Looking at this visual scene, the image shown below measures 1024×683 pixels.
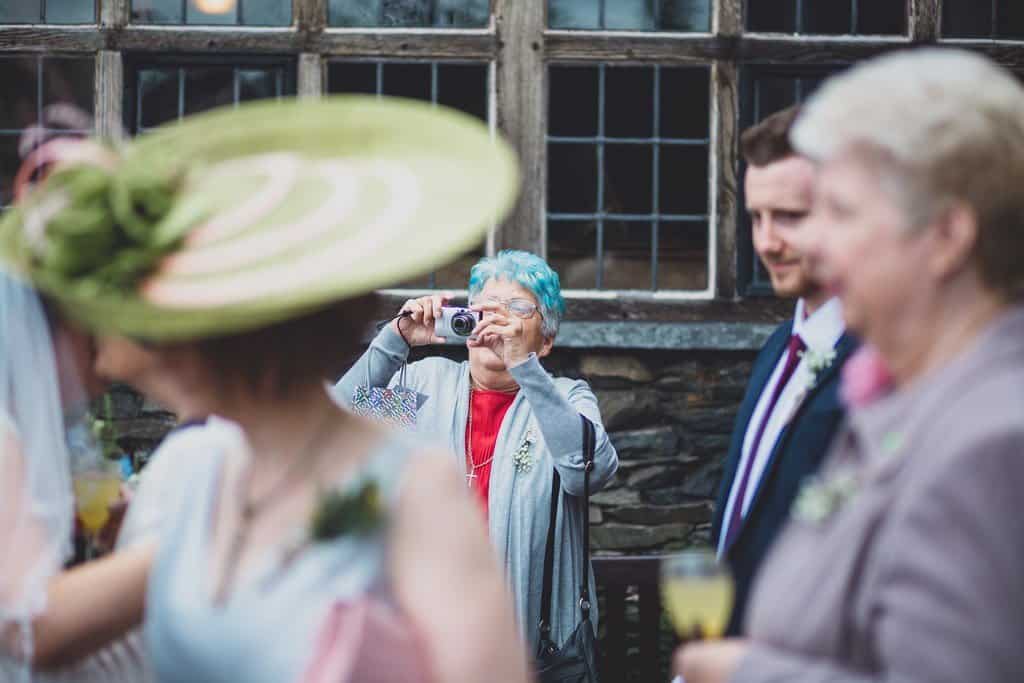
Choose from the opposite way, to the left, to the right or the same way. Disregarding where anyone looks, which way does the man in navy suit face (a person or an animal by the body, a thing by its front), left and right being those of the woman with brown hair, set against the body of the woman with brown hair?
the same way

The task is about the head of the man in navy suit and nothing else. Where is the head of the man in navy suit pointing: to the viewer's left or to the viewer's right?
to the viewer's left

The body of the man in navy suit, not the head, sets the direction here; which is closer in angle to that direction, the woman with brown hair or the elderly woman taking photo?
the woman with brown hair

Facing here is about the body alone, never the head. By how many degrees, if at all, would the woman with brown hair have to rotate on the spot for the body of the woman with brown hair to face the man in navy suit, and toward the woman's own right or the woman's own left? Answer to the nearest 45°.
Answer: approximately 180°

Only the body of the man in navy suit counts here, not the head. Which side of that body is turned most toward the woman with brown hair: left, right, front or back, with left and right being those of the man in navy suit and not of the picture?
front

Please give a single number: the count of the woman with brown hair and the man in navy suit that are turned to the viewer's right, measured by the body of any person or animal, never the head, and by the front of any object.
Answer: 0

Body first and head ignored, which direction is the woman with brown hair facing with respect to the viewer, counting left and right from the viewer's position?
facing the viewer and to the left of the viewer

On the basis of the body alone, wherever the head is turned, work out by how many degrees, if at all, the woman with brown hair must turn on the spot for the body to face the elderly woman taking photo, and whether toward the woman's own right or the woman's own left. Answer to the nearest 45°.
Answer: approximately 135° to the woman's own right
